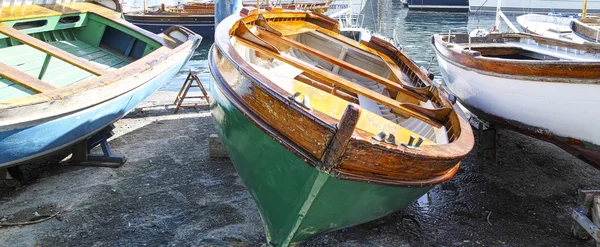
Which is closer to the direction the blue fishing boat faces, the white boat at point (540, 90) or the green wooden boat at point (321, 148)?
the white boat

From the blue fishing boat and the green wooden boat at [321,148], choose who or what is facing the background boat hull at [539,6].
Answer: the blue fishing boat

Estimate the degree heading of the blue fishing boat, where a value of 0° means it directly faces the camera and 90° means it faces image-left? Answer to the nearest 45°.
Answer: approximately 225°

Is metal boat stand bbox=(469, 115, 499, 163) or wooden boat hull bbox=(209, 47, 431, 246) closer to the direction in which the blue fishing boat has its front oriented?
the metal boat stand

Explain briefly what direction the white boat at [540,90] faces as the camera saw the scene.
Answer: facing away from the viewer and to the left of the viewer

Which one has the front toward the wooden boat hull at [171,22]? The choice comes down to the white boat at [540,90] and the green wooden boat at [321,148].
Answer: the white boat
